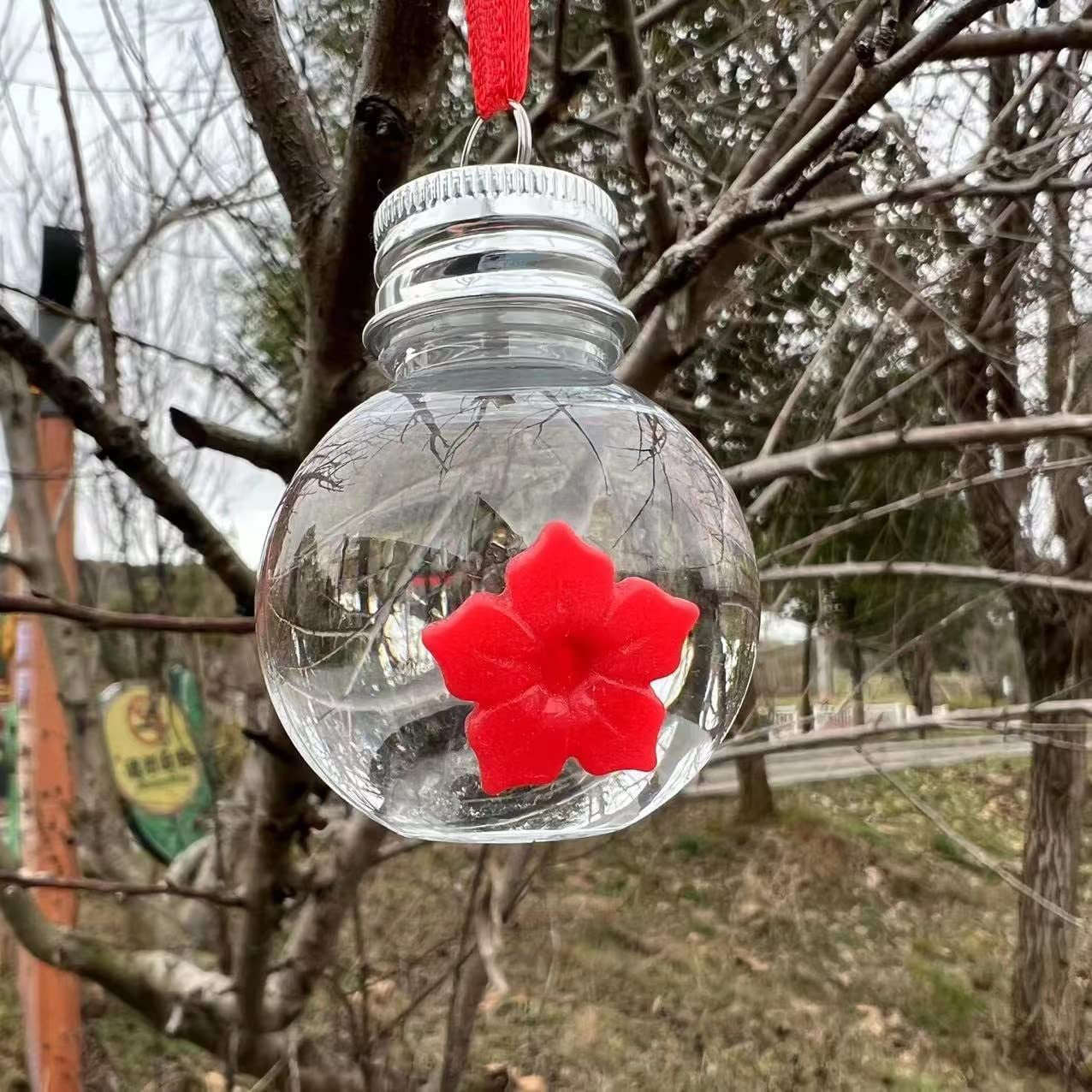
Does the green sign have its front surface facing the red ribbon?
yes

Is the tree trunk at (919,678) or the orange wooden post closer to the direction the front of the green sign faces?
the orange wooden post

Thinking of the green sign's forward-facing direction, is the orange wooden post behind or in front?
in front

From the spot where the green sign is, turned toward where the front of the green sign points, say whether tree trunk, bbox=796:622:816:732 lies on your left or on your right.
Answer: on your left

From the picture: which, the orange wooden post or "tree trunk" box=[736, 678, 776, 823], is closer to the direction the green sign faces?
the orange wooden post

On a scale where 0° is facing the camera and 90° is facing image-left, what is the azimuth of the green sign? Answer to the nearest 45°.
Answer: approximately 0°

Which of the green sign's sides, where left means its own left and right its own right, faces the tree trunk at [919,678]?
left
